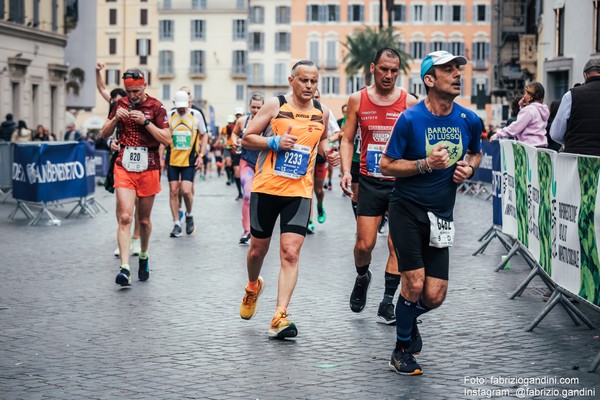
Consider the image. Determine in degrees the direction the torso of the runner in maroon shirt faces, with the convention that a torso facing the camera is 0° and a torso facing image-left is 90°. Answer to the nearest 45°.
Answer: approximately 0°

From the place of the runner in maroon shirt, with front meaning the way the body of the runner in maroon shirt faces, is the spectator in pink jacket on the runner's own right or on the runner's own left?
on the runner's own left

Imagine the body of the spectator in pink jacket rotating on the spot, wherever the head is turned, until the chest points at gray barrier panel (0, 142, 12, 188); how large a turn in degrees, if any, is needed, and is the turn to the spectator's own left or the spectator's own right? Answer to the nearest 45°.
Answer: approximately 45° to the spectator's own right

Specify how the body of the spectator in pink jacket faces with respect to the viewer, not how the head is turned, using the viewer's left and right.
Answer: facing to the left of the viewer

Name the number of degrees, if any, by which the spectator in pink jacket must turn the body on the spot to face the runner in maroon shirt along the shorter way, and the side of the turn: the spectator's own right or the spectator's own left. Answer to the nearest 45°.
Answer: approximately 45° to the spectator's own left

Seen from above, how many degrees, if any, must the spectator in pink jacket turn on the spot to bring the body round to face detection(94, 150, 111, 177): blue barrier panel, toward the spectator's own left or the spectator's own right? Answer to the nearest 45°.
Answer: approximately 45° to the spectator's own right

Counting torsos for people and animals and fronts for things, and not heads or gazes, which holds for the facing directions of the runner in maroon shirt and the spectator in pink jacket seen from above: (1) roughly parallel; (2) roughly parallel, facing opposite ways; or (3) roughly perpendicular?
roughly perpendicular

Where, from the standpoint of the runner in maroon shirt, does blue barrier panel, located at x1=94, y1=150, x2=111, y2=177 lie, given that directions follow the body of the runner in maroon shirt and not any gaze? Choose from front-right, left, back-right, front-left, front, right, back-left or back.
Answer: back

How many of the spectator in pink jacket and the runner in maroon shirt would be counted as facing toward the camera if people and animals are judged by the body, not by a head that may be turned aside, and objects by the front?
1
